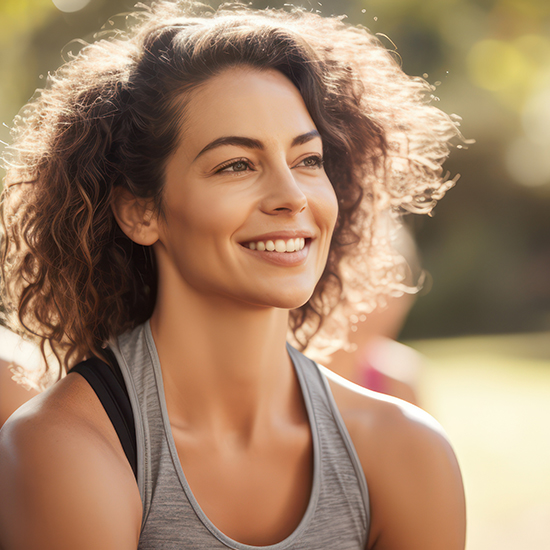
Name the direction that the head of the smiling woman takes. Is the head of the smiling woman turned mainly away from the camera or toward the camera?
toward the camera

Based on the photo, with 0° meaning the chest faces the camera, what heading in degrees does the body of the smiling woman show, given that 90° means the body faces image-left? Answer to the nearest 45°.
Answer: approximately 315°
